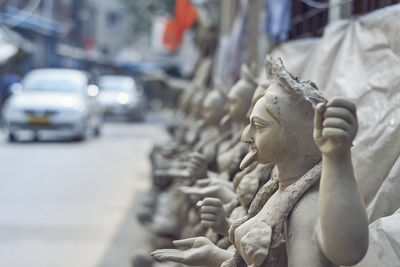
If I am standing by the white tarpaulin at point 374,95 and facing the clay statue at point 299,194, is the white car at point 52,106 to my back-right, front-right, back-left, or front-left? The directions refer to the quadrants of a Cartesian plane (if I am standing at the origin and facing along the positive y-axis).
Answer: back-right

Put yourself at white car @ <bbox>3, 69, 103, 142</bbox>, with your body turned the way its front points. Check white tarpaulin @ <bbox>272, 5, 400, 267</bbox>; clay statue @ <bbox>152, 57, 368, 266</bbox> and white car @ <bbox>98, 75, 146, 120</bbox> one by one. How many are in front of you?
2

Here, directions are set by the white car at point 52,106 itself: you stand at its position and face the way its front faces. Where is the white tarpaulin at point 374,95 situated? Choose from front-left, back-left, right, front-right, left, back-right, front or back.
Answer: front

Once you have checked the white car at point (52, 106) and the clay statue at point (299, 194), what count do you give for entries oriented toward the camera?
1

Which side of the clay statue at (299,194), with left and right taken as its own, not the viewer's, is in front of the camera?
left

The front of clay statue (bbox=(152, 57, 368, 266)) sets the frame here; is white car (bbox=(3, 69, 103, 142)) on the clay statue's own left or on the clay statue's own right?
on the clay statue's own right

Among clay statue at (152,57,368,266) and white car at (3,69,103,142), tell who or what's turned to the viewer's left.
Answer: the clay statue

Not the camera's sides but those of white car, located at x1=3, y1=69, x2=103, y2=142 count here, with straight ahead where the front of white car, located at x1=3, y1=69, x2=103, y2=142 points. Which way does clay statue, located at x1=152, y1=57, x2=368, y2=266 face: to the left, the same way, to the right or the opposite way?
to the right

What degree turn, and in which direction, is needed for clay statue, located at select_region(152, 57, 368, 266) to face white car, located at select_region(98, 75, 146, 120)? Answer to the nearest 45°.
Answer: approximately 90° to its right

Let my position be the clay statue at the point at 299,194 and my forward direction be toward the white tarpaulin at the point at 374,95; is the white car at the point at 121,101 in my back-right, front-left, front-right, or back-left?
front-left

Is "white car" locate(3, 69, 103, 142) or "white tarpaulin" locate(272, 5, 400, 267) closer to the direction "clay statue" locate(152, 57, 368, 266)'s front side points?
the white car

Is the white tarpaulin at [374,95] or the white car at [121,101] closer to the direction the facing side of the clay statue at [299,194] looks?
the white car

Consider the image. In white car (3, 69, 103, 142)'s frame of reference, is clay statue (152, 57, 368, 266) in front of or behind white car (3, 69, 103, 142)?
in front

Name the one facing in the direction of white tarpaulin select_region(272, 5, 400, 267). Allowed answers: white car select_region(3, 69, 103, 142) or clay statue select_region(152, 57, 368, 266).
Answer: the white car

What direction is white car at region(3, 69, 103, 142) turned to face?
toward the camera

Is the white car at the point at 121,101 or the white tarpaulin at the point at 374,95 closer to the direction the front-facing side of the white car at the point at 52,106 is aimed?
the white tarpaulin
